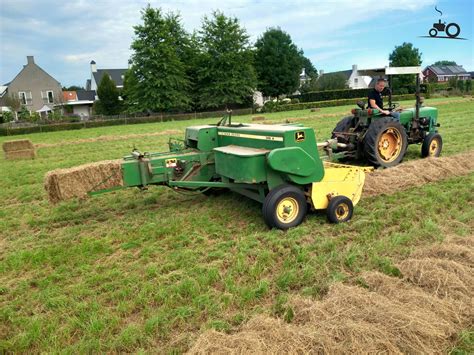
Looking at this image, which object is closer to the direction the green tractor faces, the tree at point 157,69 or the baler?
the tree

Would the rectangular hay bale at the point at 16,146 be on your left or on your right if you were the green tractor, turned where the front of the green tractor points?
on your left

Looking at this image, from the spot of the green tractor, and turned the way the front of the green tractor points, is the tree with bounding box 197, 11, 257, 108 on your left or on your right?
on your left

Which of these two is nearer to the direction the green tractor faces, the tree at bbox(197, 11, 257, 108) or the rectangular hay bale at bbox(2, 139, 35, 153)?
the tree

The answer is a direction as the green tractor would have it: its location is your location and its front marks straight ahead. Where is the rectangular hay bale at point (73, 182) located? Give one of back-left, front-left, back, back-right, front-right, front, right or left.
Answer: back

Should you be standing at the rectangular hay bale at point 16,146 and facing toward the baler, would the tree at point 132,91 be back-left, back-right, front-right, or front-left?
back-left

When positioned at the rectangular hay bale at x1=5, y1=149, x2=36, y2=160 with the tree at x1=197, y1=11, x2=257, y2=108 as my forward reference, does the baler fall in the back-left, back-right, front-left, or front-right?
back-right

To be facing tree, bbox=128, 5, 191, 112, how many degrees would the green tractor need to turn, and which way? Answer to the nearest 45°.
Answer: approximately 90° to its left

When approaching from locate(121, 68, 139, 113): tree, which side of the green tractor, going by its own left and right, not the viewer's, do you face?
left

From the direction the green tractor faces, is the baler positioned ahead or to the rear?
to the rear

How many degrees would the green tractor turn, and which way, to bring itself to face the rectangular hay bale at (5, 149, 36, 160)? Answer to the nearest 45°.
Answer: approximately 135° to its left

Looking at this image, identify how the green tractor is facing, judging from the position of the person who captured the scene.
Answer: facing away from the viewer and to the right of the viewer
